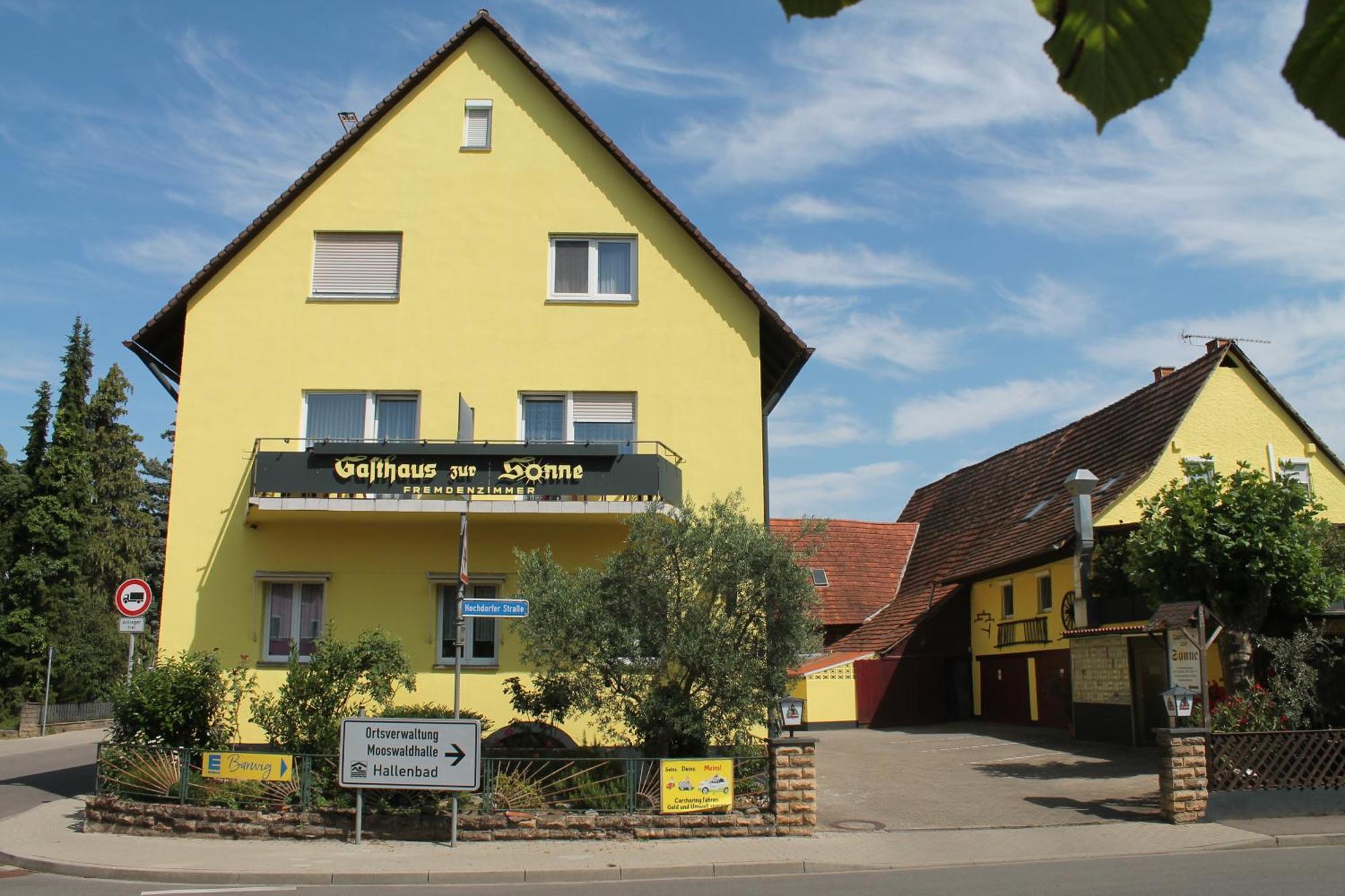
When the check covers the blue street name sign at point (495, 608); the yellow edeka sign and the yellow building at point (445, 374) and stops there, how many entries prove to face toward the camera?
3

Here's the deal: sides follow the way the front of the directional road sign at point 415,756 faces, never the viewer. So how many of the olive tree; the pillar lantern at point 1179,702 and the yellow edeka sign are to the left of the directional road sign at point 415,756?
2

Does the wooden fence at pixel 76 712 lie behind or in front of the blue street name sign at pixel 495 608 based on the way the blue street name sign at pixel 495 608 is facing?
behind

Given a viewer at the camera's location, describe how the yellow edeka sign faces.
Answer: facing the viewer

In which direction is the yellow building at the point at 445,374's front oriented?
toward the camera

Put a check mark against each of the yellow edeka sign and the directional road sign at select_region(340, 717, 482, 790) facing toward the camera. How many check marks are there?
2

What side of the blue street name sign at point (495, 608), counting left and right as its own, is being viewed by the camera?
front

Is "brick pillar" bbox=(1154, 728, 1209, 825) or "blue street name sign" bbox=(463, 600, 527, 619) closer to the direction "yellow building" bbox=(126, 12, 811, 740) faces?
the blue street name sign

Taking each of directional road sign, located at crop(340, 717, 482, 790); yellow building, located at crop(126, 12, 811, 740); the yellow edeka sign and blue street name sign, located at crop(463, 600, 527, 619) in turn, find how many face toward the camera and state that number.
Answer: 4
